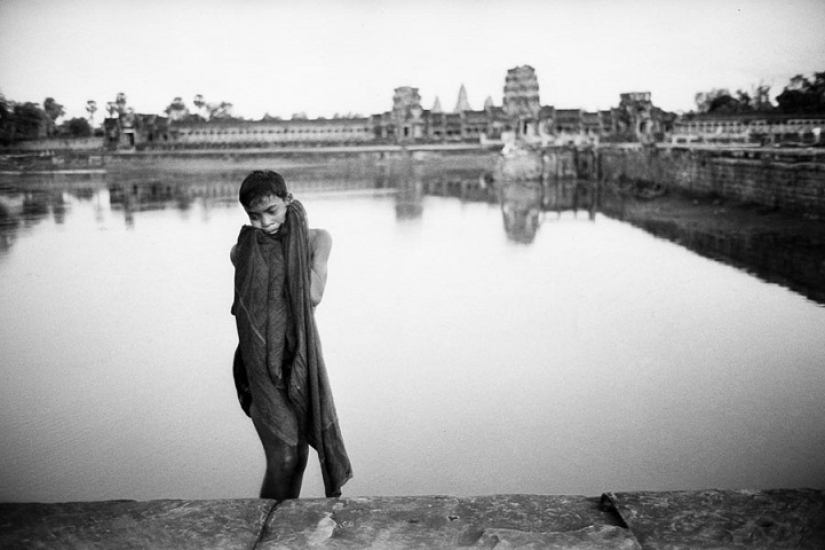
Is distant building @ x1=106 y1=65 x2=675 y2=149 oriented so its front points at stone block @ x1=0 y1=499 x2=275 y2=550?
yes

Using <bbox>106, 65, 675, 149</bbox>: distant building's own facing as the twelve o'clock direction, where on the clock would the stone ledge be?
The stone ledge is roughly at 12 o'clock from the distant building.

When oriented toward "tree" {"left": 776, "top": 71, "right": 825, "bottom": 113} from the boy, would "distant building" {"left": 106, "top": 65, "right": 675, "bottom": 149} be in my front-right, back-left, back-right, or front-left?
front-left

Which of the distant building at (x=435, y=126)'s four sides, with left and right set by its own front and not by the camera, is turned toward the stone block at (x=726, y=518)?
front

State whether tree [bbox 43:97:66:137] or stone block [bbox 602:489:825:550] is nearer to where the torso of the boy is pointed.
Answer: the stone block

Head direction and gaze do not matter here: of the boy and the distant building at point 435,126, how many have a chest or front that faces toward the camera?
2

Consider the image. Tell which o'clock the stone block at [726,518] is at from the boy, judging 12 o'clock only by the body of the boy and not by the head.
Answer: The stone block is roughly at 10 o'clock from the boy.

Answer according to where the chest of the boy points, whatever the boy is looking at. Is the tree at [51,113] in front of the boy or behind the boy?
behind

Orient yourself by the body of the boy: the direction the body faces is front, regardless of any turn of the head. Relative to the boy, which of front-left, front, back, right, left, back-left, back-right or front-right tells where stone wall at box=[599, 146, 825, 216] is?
back-left

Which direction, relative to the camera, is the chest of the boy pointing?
toward the camera
